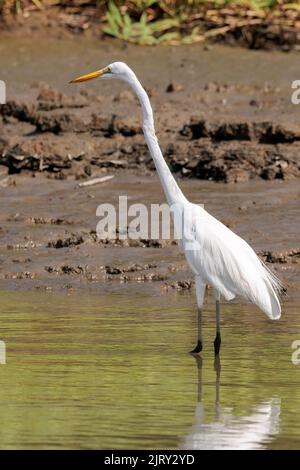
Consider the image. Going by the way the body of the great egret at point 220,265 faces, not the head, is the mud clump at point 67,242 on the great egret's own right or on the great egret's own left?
on the great egret's own right

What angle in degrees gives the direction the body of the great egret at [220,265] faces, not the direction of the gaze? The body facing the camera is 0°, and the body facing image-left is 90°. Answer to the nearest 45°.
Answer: approximately 90°

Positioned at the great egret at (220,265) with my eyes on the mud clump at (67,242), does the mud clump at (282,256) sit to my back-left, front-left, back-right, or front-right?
front-right

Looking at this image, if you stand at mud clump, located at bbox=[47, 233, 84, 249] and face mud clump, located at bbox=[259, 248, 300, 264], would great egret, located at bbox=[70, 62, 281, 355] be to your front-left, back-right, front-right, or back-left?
front-right

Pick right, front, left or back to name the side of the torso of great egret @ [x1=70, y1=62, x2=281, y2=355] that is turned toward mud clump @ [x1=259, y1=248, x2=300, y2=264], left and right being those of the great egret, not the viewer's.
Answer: right

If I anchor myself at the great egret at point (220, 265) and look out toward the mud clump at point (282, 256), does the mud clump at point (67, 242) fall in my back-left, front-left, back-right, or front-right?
front-left
